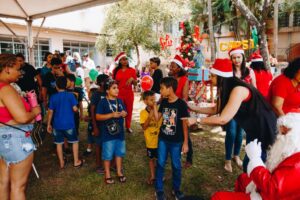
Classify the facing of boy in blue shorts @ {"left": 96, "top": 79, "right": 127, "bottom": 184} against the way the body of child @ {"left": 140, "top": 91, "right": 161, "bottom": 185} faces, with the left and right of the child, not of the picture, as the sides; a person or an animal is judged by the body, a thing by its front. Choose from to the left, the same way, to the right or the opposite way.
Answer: the same way

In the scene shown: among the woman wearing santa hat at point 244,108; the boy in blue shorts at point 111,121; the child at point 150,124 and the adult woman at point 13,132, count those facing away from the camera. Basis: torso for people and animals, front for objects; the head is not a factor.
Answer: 0

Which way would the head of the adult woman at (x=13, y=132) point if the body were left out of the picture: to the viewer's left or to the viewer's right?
to the viewer's right

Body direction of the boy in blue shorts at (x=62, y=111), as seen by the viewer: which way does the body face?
away from the camera

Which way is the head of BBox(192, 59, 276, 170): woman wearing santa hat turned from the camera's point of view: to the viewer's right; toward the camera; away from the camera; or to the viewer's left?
to the viewer's left

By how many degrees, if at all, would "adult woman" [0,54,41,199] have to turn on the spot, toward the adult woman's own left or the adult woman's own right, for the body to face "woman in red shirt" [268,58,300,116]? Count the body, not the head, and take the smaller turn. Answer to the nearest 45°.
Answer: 0° — they already face them

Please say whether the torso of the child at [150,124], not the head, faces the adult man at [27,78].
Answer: no

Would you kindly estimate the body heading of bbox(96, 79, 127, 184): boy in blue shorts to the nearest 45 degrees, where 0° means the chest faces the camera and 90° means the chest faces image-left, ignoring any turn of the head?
approximately 315°

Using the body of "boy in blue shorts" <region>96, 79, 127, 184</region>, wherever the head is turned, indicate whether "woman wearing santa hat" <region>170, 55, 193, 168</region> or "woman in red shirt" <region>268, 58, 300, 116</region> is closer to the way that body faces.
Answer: the woman in red shirt

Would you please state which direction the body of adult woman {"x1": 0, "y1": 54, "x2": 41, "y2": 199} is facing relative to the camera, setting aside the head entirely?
to the viewer's right

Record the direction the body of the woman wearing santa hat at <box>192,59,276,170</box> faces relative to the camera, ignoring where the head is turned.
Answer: to the viewer's left

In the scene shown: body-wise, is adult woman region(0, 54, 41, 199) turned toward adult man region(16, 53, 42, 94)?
no
